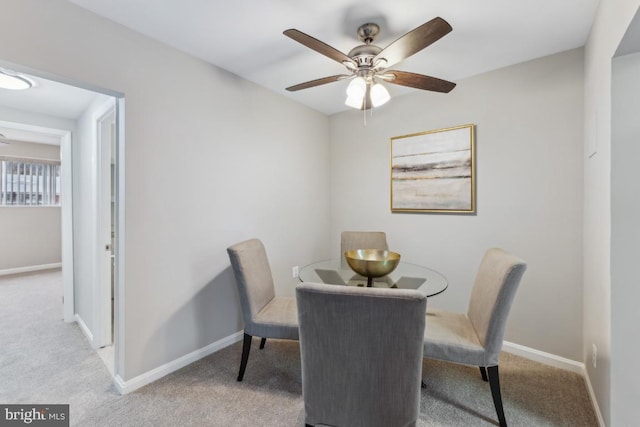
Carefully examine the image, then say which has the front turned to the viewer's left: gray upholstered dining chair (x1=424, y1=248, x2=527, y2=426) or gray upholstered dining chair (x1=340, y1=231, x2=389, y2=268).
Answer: gray upholstered dining chair (x1=424, y1=248, x2=527, y2=426)

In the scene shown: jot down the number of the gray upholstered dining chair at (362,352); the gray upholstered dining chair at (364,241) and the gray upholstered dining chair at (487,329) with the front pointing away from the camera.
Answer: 1

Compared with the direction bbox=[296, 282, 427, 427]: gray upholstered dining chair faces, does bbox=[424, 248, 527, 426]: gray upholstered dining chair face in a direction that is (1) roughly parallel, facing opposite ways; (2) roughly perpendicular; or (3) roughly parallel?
roughly perpendicular

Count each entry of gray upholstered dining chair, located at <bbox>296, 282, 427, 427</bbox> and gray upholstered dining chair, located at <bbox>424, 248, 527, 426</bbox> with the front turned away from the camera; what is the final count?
1

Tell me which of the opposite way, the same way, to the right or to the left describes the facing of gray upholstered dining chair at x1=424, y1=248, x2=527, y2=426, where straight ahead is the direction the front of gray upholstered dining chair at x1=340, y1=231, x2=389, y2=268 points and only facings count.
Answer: to the right

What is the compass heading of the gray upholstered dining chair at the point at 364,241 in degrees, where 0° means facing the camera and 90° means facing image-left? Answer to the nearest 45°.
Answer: approximately 0°

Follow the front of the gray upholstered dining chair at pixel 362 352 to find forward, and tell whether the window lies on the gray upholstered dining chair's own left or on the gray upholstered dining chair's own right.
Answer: on the gray upholstered dining chair's own left

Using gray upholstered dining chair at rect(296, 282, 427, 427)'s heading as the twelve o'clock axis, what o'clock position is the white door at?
The white door is roughly at 10 o'clock from the gray upholstered dining chair.

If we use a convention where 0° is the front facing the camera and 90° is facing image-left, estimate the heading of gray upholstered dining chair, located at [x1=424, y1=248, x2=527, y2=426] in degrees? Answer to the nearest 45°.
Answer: approximately 90°

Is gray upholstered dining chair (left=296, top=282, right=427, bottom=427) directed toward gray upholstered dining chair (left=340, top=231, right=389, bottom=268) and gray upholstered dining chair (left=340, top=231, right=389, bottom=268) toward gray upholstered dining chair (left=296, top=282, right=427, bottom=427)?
yes

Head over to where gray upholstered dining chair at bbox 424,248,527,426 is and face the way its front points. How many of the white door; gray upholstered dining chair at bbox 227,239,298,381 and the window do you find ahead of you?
3

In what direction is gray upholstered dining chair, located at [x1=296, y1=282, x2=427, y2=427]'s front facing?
away from the camera

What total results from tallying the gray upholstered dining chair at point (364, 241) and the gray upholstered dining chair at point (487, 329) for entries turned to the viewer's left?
1
